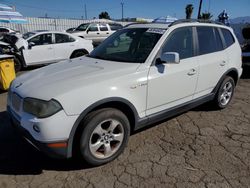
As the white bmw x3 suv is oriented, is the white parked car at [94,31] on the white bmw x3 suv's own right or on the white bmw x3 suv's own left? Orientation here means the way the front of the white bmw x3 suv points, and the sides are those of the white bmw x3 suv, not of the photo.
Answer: on the white bmw x3 suv's own right

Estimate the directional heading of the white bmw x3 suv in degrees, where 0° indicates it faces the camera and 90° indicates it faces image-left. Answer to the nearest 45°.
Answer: approximately 45°

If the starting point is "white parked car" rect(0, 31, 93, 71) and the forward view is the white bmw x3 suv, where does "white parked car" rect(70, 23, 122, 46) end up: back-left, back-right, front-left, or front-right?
back-left

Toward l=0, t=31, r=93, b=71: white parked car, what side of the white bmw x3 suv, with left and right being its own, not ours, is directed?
right
